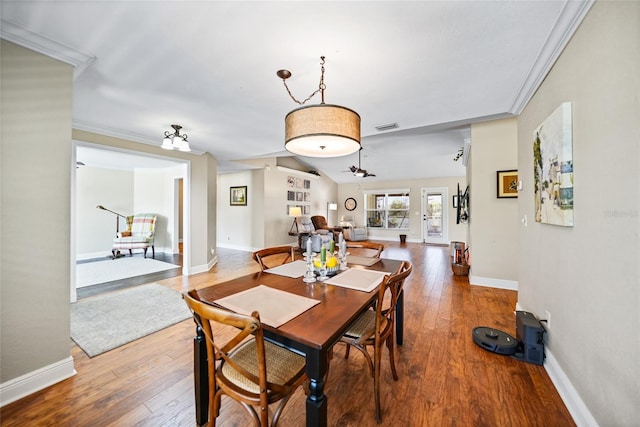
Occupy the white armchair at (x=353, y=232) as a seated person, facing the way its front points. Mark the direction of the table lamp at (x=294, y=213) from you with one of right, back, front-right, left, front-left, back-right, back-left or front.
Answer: right

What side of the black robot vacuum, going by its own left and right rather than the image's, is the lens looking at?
left

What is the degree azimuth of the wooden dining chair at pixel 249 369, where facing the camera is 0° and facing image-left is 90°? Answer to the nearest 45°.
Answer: approximately 225°

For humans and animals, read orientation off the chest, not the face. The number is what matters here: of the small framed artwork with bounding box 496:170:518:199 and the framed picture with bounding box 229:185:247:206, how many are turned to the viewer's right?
0

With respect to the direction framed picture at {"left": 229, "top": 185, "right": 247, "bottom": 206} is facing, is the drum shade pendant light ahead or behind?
ahead

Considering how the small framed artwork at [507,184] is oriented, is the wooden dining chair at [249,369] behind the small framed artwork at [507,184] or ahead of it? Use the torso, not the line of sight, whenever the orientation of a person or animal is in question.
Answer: ahead

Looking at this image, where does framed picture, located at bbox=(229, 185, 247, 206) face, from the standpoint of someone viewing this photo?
facing the viewer

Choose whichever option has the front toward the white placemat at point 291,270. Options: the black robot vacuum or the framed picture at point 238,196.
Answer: the framed picture
